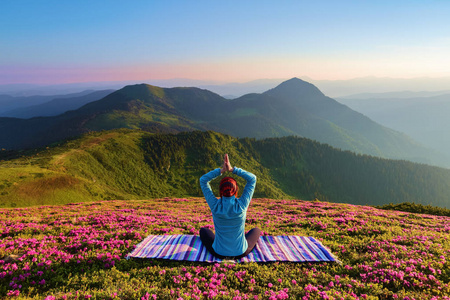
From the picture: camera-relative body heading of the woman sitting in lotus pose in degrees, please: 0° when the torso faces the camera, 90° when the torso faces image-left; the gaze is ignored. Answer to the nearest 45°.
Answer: approximately 180°

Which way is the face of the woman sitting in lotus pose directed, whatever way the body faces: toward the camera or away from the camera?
away from the camera
